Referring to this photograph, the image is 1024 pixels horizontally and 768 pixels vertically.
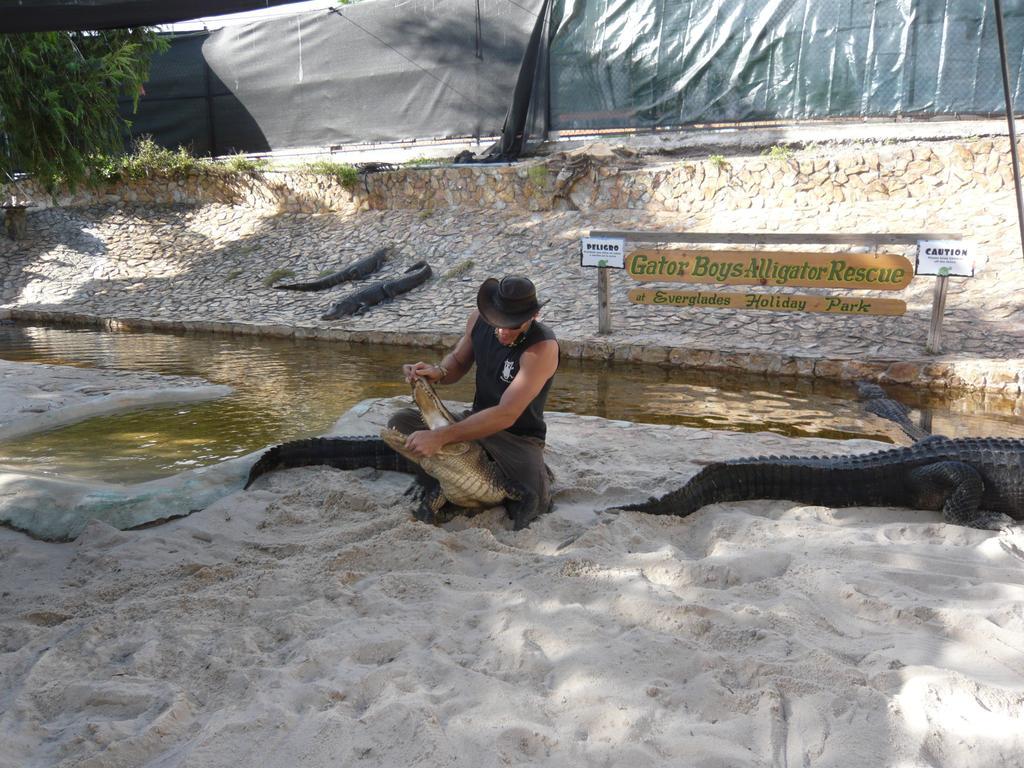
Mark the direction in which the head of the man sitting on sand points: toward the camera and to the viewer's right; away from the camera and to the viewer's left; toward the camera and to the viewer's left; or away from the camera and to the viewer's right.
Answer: toward the camera and to the viewer's left

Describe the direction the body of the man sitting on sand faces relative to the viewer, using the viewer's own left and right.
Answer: facing the viewer and to the left of the viewer

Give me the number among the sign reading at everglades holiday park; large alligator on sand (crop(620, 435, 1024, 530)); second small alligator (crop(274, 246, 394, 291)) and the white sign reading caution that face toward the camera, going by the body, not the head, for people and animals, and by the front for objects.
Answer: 2

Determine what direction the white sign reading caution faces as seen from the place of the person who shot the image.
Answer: facing the viewer

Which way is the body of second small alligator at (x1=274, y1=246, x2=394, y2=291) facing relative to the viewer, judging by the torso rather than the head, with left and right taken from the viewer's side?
facing away from the viewer and to the right of the viewer

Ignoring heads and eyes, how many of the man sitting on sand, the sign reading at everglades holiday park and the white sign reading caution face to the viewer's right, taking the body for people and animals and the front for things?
0

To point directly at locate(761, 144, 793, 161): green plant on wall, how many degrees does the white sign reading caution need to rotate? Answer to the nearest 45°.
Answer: approximately 135° to its right

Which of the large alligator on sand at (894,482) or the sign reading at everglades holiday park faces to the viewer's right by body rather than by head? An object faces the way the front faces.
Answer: the large alligator on sand

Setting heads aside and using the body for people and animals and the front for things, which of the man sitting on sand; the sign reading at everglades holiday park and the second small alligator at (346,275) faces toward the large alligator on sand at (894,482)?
the sign reading at everglades holiday park

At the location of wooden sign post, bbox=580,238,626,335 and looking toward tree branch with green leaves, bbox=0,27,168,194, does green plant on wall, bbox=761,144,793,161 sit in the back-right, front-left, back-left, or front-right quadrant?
back-right

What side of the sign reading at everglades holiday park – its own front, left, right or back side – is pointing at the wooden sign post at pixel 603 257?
right

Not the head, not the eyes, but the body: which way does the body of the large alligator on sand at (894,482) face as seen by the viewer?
to the viewer's right

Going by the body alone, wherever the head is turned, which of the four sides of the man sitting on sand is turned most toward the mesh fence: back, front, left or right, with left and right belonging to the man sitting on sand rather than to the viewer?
back

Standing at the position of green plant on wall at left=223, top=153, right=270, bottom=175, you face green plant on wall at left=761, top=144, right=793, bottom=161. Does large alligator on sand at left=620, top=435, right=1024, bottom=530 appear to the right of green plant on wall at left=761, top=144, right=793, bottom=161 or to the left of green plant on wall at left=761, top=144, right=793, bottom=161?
right

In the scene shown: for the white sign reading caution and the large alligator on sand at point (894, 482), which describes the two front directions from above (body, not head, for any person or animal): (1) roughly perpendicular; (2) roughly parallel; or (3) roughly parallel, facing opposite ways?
roughly perpendicular

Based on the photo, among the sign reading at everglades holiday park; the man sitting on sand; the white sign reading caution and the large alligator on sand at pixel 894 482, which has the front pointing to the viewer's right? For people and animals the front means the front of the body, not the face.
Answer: the large alligator on sand

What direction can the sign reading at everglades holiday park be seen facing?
toward the camera

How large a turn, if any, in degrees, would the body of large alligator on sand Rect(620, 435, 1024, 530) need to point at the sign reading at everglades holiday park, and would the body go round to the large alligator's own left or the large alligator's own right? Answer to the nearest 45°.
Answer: approximately 90° to the large alligator's own left
